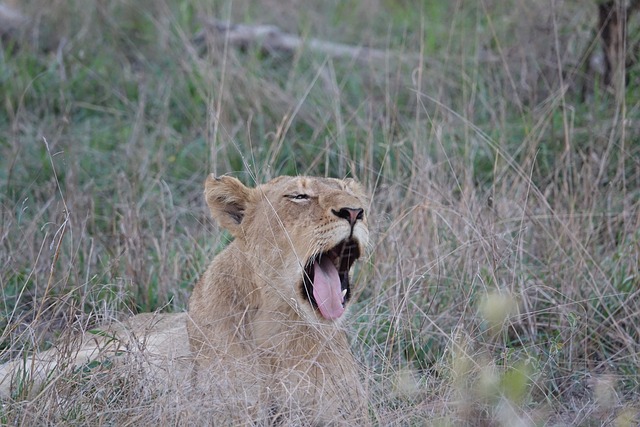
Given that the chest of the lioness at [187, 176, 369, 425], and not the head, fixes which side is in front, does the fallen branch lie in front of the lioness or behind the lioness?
behind

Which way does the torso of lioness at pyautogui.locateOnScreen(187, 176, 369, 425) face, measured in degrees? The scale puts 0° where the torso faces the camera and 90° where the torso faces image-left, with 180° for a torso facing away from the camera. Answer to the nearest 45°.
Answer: approximately 315°
